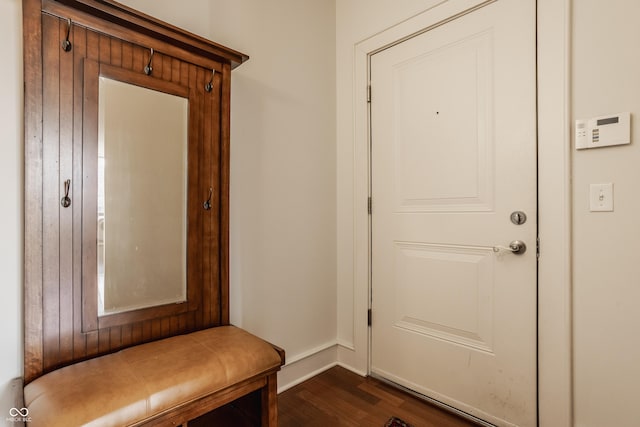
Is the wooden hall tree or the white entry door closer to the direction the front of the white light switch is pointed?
the wooden hall tree

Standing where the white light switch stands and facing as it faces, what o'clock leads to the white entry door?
The white entry door is roughly at 3 o'clock from the white light switch.

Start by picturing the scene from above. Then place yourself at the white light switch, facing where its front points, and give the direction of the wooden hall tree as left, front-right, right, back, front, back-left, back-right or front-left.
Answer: front-right

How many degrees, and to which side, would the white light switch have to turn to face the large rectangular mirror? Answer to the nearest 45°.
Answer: approximately 45° to its right

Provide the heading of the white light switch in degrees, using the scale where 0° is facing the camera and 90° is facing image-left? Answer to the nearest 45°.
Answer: approximately 0°
